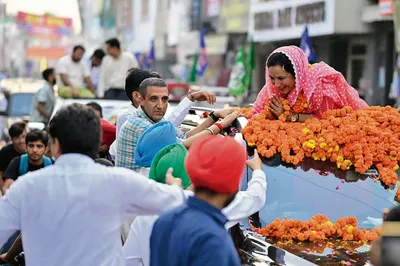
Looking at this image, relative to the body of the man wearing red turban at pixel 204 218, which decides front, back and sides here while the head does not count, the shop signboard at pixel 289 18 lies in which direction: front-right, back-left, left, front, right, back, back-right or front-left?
front-left

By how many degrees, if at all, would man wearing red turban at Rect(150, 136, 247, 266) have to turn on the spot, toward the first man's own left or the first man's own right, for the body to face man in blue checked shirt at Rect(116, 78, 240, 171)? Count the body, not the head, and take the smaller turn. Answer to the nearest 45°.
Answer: approximately 45° to the first man's own left

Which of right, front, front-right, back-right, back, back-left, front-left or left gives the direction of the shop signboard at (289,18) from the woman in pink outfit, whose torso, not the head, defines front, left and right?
back-right

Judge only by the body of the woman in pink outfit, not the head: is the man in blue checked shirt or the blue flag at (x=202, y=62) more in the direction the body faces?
the man in blue checked shirt

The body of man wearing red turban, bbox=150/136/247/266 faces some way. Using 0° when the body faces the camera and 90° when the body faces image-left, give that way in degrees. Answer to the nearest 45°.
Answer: approximately 225°

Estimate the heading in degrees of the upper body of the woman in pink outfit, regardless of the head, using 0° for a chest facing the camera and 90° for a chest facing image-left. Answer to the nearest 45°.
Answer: approximately 45°

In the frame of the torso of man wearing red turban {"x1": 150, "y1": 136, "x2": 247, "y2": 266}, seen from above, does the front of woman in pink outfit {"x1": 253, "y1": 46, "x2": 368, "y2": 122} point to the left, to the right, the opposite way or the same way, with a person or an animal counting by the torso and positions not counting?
the opposite way
